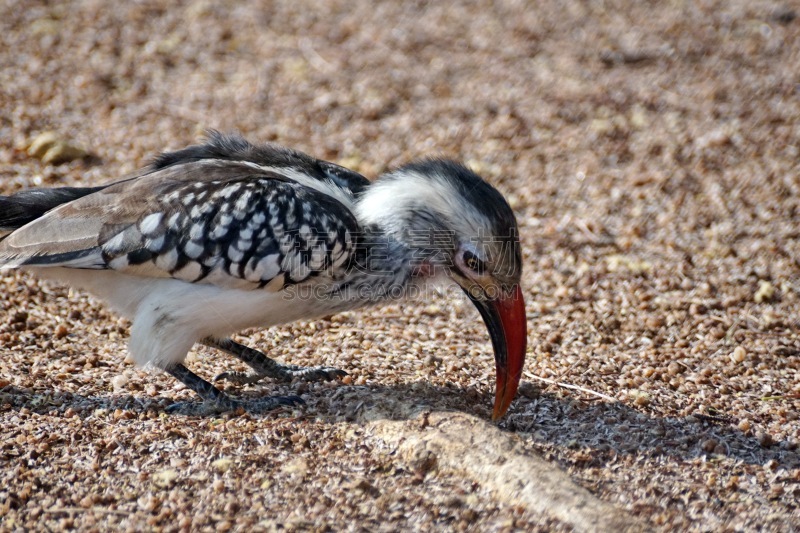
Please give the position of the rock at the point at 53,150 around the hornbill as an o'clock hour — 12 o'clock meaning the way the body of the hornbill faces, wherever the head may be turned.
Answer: The rock is roughly at 8 o'clock from the hornbill.

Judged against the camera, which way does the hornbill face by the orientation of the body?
to the viewer's right

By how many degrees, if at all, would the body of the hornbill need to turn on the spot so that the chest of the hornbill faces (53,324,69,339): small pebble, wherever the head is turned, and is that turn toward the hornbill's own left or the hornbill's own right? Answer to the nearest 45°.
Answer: approximately 135° to the hornbill's own left

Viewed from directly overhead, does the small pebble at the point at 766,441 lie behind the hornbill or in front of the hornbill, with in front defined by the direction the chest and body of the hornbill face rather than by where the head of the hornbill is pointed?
in front

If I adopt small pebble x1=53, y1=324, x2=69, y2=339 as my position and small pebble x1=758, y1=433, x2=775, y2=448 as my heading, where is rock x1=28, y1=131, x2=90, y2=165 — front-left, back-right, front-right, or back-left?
back-left

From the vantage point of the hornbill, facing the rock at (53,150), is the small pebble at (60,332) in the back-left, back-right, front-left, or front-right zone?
front-left

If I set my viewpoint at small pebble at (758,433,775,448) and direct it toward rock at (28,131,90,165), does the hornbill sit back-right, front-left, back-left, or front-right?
front-left
